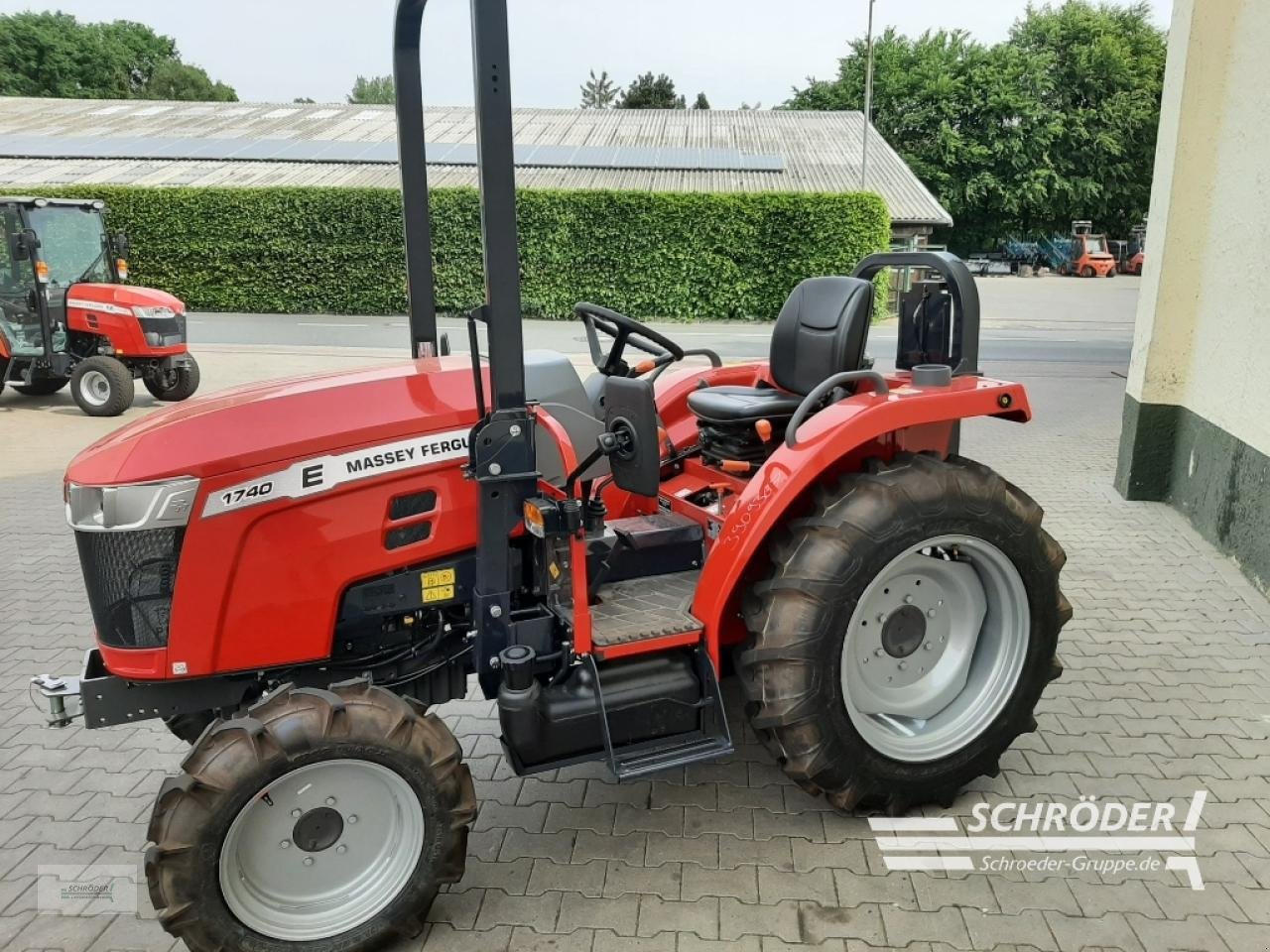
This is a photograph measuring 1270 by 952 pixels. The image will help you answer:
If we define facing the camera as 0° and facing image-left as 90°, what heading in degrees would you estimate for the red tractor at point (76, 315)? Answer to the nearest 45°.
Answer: approximately 315°

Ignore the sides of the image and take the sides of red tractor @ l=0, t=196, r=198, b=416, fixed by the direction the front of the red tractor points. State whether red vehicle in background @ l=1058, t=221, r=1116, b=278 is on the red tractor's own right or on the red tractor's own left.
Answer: on the red tractor's own left

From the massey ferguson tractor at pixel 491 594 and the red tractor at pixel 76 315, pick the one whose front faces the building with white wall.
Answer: the red tractor

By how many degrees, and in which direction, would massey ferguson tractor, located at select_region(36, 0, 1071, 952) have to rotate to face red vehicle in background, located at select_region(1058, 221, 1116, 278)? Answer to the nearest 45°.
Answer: approximately 180°

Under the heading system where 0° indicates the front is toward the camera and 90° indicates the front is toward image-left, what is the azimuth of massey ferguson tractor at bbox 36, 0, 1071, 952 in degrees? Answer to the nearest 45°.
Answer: approximately 45°

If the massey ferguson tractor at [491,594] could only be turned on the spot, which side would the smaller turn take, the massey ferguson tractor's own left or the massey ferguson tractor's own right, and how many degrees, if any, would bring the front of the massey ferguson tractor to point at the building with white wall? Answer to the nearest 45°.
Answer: approximately 180°

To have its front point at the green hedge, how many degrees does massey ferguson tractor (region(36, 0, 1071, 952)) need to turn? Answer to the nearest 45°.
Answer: approximately 135° to its right

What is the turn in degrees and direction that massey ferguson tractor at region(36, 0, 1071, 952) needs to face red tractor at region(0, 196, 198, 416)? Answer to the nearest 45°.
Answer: approximately 90° to its right
